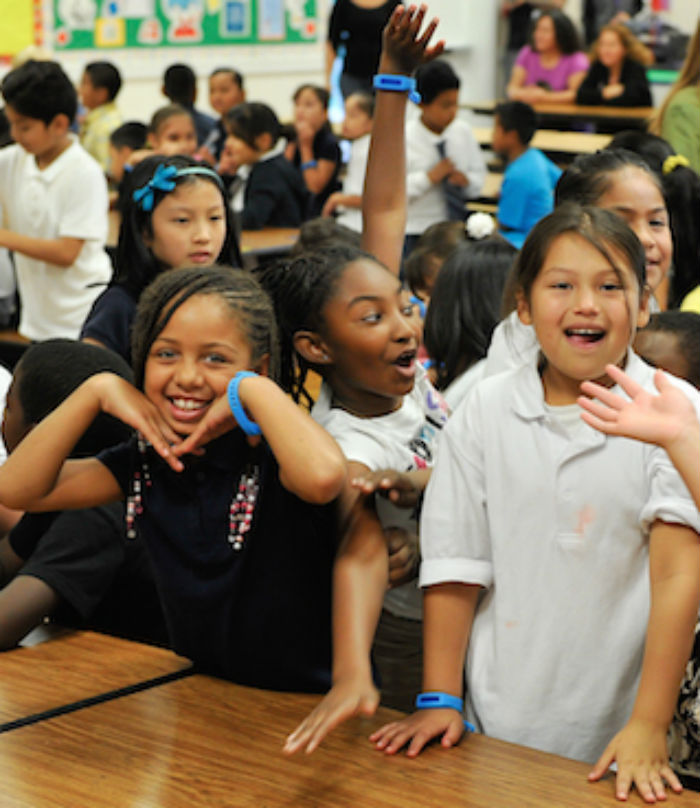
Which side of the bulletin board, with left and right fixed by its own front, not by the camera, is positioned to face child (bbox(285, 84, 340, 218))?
front

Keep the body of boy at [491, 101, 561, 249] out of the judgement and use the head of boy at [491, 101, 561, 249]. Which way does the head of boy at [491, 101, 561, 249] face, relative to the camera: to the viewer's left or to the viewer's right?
to the viewer's left

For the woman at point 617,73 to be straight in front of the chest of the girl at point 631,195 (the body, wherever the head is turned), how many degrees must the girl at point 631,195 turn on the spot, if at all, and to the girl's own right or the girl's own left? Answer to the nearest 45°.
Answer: approximately 135° to the girl's own left

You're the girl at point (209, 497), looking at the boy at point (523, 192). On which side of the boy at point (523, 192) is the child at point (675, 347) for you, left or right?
right

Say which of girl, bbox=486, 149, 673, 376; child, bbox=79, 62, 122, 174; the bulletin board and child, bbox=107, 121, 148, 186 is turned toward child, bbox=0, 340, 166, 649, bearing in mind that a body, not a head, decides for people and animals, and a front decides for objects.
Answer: the bulletin board

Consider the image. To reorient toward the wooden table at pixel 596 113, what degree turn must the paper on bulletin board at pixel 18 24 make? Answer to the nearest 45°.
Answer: approximately 45° to its left

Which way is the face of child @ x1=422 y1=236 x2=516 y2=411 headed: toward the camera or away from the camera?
away from the camera
